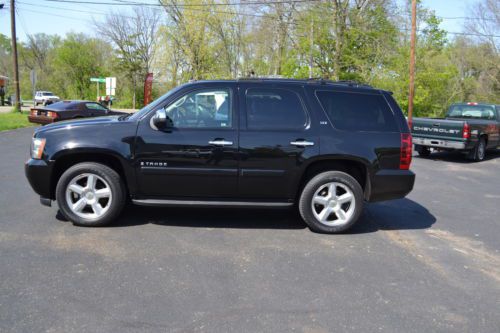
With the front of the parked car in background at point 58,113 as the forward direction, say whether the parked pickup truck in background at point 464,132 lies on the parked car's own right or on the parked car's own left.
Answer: on the parked car's own right

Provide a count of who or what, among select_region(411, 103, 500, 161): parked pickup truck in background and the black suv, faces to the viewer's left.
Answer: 1

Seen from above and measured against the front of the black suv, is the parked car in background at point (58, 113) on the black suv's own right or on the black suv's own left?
on the black suv's own right

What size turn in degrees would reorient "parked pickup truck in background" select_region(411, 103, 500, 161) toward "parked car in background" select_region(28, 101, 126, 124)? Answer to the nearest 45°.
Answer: approximately 135° to its left

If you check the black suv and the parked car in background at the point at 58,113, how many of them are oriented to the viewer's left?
1

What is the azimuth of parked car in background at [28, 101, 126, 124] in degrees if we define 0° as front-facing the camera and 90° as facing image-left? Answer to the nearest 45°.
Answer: approximately 225°

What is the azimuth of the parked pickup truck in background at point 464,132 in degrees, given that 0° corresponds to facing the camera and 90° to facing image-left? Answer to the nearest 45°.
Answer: approximately 225°

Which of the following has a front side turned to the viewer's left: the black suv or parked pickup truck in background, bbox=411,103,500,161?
the black suv

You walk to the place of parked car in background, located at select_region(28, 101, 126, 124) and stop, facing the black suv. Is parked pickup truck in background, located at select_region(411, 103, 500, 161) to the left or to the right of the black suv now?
left

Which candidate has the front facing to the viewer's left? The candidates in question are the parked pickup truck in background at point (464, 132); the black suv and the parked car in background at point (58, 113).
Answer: the black suv

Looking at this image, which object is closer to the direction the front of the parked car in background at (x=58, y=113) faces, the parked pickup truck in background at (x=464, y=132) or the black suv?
the parked pickup truck in background

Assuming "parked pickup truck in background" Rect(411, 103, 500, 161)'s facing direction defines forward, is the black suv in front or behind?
behind

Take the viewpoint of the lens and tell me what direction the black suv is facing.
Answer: facing to the left of the viewer
